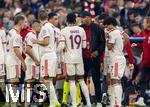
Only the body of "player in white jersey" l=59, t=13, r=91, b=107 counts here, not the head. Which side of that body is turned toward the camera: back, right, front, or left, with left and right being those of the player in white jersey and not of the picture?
back

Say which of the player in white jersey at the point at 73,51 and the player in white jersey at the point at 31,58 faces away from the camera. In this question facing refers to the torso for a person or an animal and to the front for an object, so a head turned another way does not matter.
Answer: the player in white jersey at the point at 73,51

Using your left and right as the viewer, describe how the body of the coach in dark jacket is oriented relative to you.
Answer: facing the viewer and to the left of the viewer

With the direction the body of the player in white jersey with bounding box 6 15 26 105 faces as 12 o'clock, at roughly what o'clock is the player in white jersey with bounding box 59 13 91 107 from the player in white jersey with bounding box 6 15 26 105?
the player in white jersey with bounding box 59 13 91 107 is roughly at 2 o'clock from the player in white jersey with bounding box 6 15 26 105.

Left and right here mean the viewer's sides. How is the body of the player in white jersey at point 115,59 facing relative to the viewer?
facing to the left of the viewer

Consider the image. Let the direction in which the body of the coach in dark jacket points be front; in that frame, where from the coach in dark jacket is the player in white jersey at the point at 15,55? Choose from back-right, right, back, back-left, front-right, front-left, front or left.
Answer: front-right

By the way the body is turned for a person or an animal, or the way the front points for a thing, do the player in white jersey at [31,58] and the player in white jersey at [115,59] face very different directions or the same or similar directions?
very different directions

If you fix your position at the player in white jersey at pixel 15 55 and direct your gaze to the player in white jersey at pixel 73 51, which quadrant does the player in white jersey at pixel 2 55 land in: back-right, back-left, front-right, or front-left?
back-left

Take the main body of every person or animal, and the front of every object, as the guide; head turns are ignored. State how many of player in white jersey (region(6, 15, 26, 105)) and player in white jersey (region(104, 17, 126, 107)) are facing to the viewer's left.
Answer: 1

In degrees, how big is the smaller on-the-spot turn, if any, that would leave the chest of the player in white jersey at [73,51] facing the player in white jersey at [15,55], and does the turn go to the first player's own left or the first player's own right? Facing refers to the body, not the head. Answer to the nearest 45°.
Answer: approximately 90° to the first player's own left

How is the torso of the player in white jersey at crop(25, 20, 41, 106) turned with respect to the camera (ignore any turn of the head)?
to the viewer's right

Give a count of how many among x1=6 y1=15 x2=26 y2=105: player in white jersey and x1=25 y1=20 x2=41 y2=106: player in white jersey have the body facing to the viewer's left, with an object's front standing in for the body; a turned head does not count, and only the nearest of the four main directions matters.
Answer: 0
